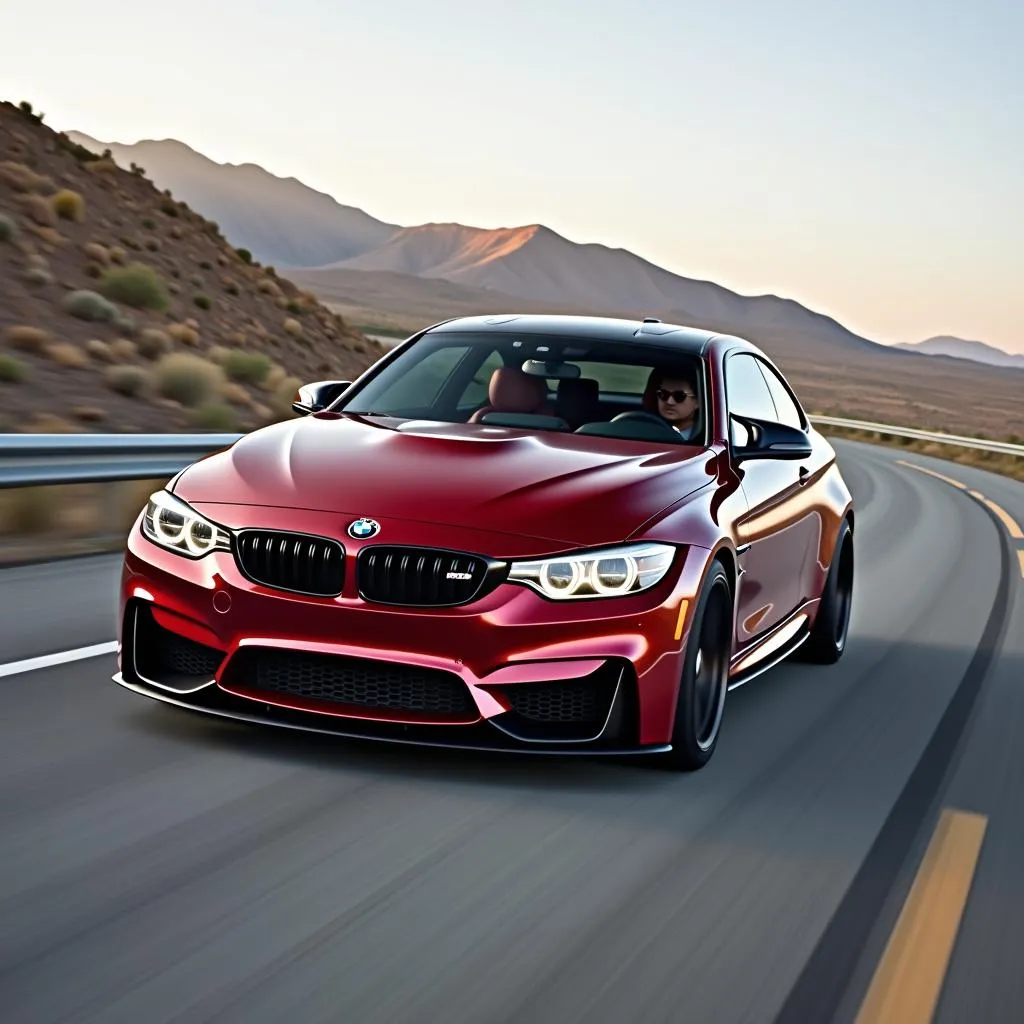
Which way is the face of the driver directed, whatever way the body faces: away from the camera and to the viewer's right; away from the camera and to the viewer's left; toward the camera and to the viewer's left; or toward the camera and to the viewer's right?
toward the camera and to the viewer's left

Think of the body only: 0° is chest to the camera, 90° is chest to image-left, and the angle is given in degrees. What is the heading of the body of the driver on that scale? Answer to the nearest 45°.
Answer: approximately 45°

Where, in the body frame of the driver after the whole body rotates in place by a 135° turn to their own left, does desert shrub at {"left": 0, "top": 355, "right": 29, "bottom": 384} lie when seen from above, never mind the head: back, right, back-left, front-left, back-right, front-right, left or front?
back-left

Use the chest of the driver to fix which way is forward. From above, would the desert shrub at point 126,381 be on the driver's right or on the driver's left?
on the driver's right

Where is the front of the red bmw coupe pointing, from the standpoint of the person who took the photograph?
facing the viewer and to the left of the viewer
